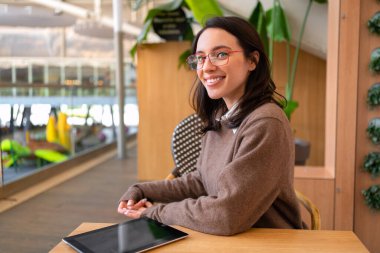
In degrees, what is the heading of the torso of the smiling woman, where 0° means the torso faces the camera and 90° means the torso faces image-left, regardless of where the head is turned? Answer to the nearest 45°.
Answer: approximately 45°

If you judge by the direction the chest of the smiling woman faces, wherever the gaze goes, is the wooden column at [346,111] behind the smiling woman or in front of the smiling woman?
behind

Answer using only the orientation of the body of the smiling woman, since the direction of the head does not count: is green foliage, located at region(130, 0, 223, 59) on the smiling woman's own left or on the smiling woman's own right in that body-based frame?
on the smiling woman's own right
